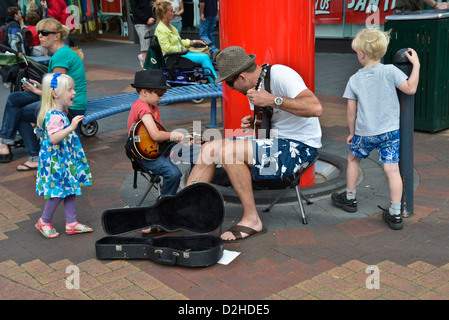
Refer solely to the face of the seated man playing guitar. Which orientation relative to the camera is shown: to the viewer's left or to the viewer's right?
to the viewer's left

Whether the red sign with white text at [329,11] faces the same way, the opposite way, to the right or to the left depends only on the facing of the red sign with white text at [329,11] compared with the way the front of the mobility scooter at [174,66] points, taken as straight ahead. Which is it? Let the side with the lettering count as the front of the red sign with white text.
to the right

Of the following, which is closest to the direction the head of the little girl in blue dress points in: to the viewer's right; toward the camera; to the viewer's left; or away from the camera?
to the viewer's right

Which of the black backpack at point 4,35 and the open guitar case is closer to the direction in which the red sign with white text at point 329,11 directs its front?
the open guitar case

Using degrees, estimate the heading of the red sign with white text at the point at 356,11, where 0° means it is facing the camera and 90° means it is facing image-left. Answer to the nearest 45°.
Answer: approximately 0°

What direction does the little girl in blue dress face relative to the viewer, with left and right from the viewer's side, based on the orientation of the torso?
facing to the right of the viewer
